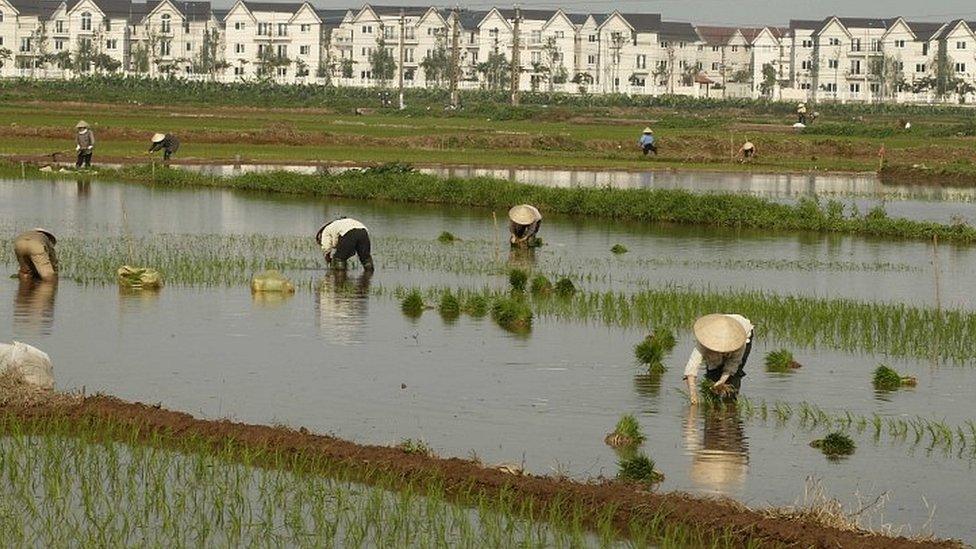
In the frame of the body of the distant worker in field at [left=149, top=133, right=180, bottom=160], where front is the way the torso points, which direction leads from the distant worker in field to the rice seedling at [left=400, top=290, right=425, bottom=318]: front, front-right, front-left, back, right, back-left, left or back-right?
left

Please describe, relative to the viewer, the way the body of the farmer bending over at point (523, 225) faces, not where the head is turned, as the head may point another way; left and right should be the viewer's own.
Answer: facing the viewer

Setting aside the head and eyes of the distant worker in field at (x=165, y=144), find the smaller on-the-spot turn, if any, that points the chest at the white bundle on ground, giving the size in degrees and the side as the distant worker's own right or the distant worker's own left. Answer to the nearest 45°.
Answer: approximately 90° to the distant worker's own left

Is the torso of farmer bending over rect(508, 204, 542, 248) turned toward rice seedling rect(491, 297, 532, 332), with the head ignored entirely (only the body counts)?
yes

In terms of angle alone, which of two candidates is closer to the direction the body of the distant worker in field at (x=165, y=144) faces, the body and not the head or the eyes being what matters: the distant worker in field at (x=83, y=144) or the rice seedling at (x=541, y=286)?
the distant worker in field

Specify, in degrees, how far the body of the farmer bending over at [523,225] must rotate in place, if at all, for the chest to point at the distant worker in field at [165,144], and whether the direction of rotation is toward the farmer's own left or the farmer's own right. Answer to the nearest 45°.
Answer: approximately 135° to the farmer's own right

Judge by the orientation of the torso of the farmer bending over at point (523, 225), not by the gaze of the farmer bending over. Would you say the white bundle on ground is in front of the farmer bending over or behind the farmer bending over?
in front

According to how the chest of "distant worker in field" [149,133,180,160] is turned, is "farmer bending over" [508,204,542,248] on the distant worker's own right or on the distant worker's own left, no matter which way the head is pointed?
on the distant worker's own left

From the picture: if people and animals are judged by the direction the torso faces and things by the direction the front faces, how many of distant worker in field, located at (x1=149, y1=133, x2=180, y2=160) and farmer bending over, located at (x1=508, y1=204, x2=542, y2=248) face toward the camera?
1

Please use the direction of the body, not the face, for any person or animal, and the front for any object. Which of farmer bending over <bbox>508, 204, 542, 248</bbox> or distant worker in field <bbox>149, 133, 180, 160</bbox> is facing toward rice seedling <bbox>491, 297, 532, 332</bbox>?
the farmer bending over

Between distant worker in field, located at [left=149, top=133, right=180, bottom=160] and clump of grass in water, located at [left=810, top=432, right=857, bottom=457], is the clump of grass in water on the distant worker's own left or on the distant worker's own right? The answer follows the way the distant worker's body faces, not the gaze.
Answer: on the distant worker's own left

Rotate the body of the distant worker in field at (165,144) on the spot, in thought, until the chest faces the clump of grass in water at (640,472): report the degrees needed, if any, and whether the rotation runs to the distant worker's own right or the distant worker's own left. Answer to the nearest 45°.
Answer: approximately 90° to the distant worker's own left

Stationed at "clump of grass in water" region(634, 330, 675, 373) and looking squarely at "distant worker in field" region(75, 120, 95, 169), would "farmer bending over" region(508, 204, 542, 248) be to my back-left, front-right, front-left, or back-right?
front-right

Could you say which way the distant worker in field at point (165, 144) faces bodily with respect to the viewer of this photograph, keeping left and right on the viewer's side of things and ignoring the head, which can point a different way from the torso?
facing to the left of the viewer

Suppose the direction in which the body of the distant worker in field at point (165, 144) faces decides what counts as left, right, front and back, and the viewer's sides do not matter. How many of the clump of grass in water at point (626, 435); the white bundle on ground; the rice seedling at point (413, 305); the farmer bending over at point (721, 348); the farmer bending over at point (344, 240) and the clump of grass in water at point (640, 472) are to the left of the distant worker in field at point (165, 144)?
6

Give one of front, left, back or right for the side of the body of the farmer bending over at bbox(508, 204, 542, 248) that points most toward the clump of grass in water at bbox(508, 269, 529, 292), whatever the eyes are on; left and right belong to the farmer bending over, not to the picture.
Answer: front

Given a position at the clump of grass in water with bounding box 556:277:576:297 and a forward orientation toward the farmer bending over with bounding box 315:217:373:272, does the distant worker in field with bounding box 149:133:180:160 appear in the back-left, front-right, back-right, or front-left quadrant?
front-right

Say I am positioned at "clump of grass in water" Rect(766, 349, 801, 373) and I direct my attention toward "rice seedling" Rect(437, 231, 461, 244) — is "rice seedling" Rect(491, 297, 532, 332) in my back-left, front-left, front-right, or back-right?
front-left

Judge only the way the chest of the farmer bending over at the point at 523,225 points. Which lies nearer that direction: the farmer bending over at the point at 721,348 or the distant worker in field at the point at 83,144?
the farmer bending over

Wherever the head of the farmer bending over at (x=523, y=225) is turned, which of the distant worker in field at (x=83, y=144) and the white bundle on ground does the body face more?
the white bundle on ground
